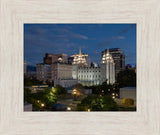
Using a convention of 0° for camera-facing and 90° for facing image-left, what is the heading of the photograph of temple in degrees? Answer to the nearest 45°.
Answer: approximately 0°
